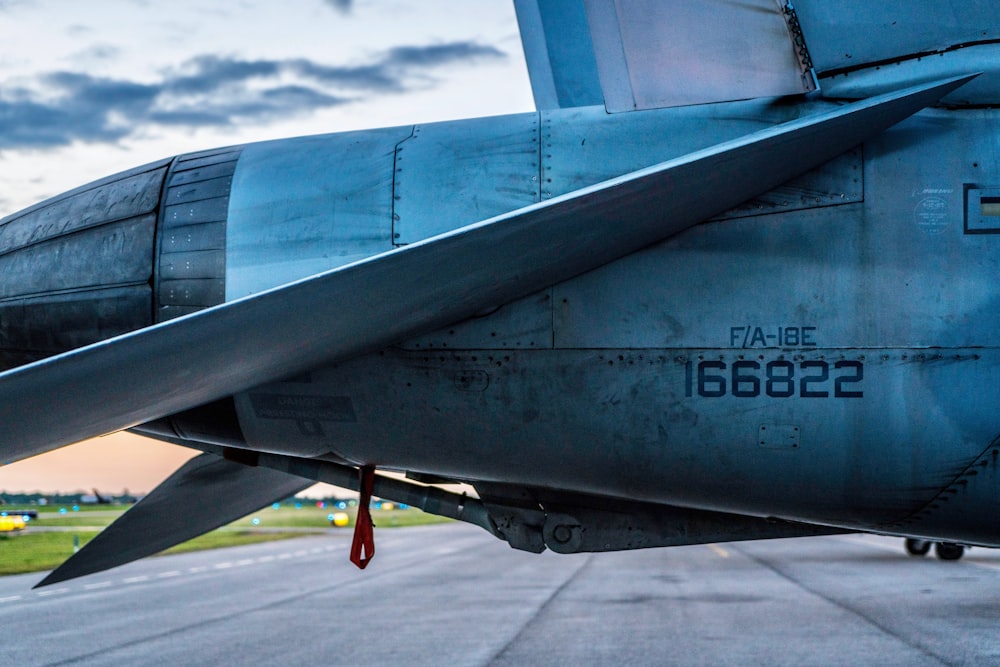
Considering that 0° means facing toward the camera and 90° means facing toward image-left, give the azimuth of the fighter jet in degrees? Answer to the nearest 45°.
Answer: approximately 270°
